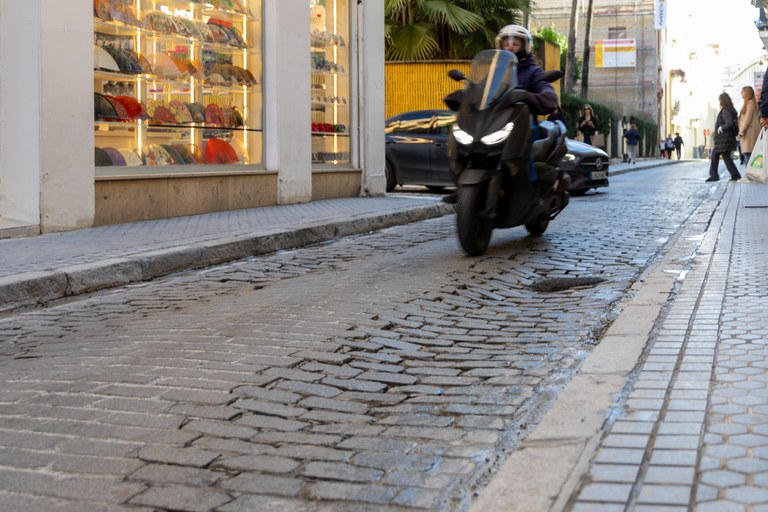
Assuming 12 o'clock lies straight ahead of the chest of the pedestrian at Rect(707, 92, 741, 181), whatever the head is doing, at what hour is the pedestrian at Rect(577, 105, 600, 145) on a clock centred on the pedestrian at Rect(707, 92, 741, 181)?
the pedestrian at Rect(577, 105, 600, 145) is roughly at 2 o'clock from the pedestrian at Rect(707, 92, 741, 181).

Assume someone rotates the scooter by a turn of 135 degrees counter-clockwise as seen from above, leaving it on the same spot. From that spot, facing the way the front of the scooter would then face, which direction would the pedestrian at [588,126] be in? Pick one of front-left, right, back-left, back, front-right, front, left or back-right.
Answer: left

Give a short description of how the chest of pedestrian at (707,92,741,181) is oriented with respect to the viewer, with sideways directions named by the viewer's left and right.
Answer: facing to the left of the viewer

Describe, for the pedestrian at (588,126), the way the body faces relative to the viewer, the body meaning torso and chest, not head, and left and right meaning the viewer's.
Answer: facing the viewer

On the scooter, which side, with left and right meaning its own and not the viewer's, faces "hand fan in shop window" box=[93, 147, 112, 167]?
right

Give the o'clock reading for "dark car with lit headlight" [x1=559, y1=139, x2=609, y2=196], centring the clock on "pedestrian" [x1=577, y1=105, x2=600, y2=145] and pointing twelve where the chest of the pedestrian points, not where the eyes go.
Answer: The dark car with lit headlight is roughly at 12 o'clock from the pedestrian.

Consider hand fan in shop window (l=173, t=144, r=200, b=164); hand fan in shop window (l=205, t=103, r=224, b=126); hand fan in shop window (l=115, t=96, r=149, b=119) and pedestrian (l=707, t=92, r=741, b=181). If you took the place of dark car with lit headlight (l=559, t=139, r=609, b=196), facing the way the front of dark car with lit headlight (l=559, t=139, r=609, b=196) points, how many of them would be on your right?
3

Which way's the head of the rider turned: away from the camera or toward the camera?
toward the camera

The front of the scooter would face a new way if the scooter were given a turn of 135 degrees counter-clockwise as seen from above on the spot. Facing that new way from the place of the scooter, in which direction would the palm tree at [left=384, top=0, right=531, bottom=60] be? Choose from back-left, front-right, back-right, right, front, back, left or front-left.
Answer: left

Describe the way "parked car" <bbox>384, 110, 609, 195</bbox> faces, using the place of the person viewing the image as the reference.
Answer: facing the viewer and to the right of the viewer

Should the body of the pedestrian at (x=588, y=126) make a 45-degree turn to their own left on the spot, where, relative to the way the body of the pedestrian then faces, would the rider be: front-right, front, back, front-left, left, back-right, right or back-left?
front-right

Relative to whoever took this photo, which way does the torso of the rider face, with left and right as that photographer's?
facing the viewer and to the left of the viewer

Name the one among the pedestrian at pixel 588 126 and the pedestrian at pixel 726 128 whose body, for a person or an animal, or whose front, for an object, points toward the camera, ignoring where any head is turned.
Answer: the pedestrian at pixel 588 126
